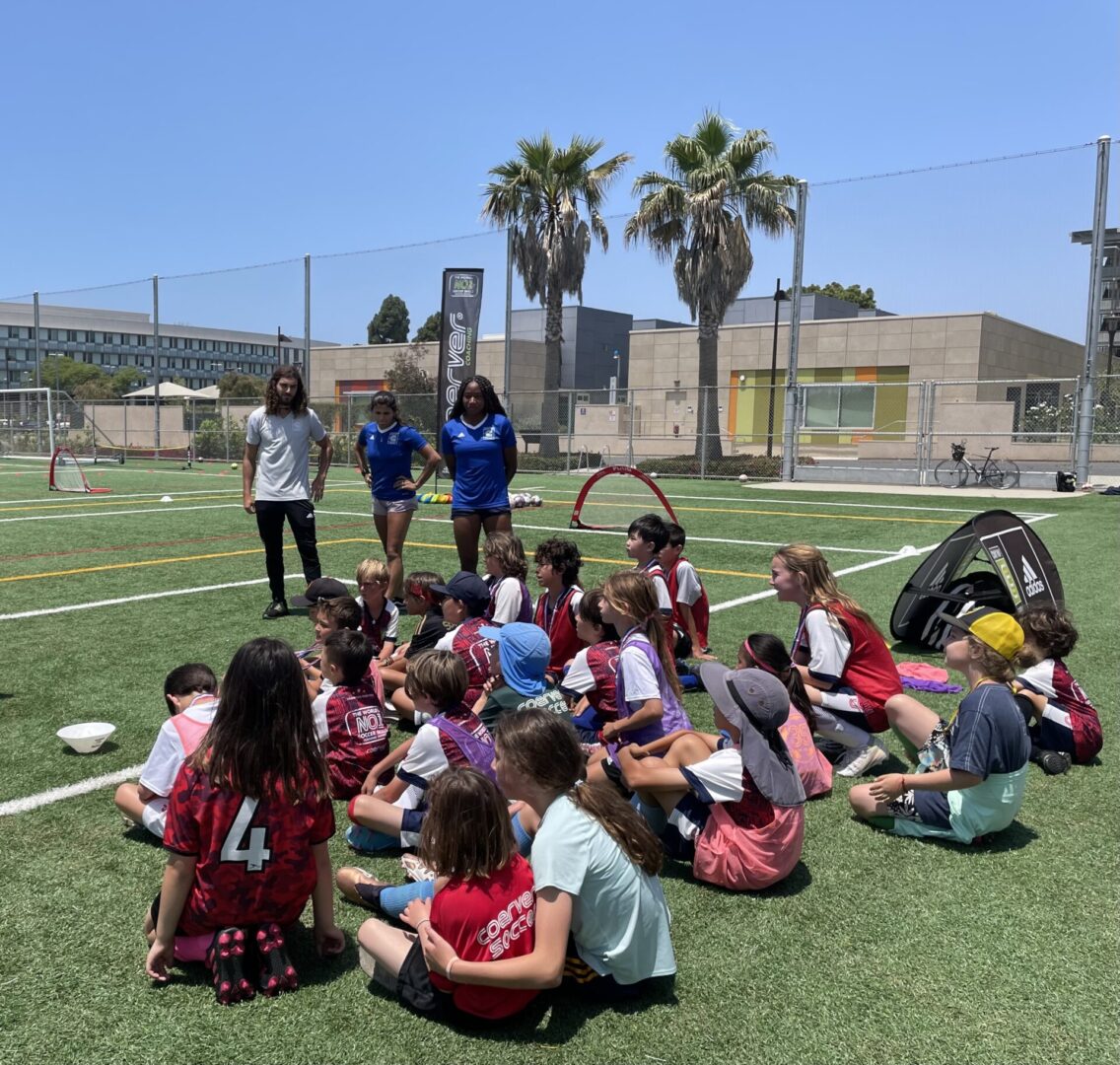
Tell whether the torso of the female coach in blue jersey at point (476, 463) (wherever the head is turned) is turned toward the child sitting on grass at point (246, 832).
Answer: yes

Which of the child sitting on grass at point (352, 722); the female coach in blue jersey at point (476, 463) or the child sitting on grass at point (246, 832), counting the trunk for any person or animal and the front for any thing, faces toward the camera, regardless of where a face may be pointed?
the female coach in blue jersey

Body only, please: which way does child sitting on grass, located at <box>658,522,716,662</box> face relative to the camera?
to the viewer's left

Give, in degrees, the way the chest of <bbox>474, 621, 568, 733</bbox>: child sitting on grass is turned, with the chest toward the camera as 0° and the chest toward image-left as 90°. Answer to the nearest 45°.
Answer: approximately 135°

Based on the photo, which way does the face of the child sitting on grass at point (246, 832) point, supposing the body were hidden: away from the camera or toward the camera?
away from the camera

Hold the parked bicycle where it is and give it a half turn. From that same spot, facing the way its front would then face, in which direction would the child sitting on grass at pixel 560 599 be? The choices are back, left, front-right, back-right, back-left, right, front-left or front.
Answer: right

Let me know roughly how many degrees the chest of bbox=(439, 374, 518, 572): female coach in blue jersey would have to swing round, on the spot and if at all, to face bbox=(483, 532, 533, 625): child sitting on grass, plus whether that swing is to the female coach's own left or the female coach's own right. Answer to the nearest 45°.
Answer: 0° — they already face them

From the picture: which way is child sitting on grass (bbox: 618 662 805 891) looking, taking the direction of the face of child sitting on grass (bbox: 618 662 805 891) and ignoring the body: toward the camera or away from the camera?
away from the camera

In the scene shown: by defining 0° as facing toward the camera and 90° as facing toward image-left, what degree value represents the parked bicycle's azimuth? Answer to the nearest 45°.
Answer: approximately 90°
